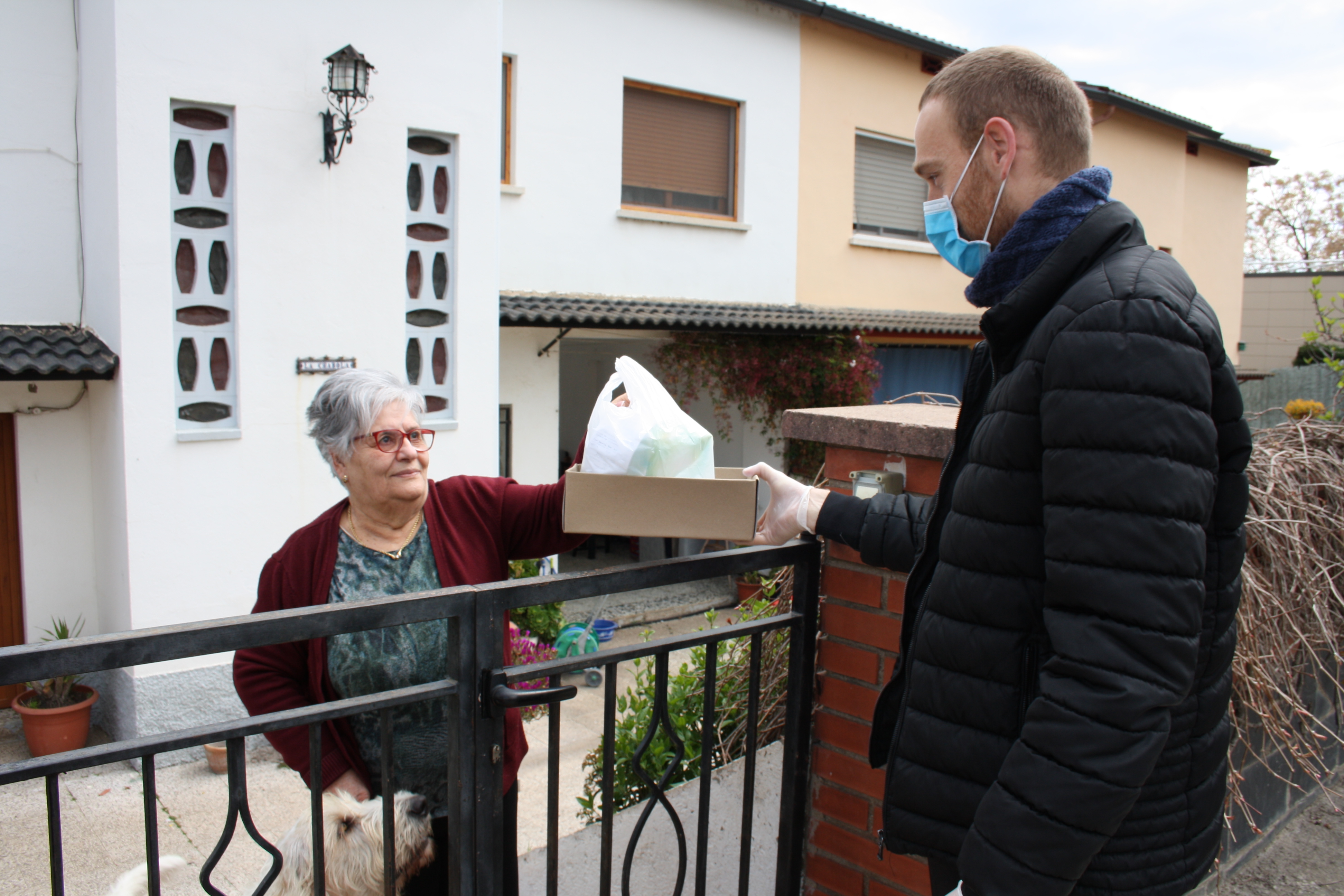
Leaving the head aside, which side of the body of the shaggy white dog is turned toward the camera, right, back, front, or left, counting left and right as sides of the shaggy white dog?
right

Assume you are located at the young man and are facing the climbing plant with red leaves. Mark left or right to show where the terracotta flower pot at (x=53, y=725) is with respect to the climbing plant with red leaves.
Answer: left

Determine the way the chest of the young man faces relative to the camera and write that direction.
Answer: to the viewer's left

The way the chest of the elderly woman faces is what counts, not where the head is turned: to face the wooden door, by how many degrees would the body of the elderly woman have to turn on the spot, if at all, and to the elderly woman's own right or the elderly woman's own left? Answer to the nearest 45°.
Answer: approximately 180°

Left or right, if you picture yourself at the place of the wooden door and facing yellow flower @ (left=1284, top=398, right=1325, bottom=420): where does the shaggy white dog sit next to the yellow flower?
right

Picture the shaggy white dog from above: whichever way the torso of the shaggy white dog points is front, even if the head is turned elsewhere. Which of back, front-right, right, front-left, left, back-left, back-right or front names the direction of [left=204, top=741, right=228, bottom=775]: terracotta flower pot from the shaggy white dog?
left

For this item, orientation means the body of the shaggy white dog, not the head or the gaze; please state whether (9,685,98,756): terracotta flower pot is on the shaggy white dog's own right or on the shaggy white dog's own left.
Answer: on the shaggy white dog's own left

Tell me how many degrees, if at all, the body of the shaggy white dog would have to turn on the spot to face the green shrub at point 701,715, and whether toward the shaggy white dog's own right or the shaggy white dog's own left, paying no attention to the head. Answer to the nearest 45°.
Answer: approximately 45° to the shaggy white dog's own left

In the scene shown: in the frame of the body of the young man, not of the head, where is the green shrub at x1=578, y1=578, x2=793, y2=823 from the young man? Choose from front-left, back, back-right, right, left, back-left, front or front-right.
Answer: front-right

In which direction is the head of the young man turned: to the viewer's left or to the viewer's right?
to the viewer's left

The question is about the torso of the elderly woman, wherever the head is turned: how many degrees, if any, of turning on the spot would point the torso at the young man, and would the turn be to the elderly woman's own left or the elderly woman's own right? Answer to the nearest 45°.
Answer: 0° — they already face them

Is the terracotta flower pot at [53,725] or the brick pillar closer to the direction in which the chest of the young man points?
the terracotta flower pot
